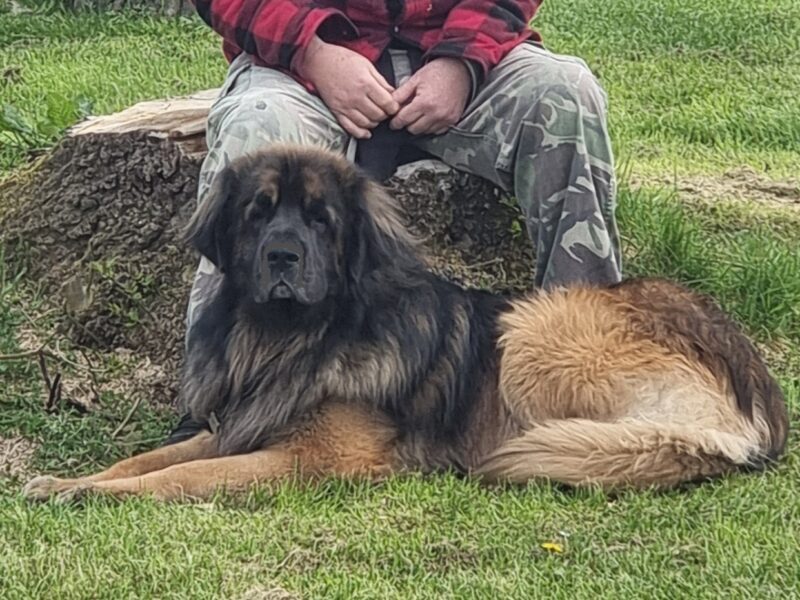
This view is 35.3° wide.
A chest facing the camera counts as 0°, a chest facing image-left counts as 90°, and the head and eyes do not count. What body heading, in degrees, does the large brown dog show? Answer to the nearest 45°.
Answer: approximately 90°

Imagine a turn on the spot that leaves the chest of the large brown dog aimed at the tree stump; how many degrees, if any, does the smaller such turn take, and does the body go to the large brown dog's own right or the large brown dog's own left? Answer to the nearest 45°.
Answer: approximately 45° to the large brown dog's own right
